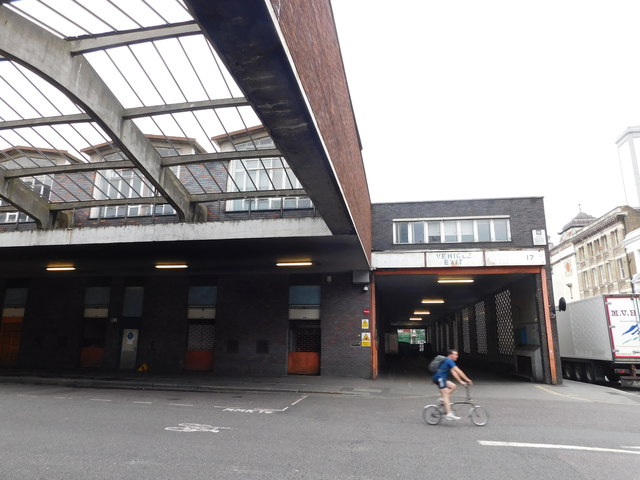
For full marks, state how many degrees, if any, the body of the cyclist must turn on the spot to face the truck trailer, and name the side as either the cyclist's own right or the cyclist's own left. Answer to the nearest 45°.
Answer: approximately 45° to the cyclist's own left

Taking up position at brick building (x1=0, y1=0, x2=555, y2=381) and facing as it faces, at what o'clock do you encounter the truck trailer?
The truck trailer is roughly at 9 o'clock from the brick building.

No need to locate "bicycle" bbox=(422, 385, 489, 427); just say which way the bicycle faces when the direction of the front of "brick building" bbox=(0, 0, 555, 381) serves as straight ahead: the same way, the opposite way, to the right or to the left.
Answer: to the left

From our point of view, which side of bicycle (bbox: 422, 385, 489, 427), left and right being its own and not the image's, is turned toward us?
right

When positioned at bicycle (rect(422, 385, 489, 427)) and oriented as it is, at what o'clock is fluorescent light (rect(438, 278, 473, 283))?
The fluorescent light is roughly at 9 o'clock from the bicycle.

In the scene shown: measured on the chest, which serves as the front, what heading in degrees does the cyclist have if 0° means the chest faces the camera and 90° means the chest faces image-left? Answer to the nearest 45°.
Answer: approximately 270°

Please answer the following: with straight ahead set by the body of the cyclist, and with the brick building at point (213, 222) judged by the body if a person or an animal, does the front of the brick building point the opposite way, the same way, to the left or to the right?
to the right

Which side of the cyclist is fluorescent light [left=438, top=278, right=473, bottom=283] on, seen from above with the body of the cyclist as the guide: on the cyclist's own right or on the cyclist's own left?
on the cyclist's own left
